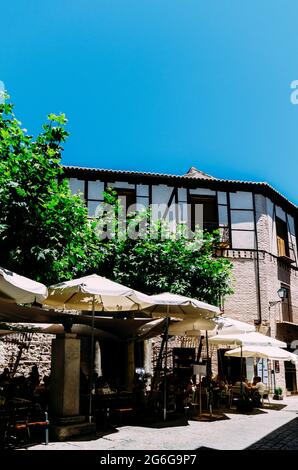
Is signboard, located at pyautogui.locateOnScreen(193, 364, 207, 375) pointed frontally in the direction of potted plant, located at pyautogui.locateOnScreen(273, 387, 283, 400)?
no

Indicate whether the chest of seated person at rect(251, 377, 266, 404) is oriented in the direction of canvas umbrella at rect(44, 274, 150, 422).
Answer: no

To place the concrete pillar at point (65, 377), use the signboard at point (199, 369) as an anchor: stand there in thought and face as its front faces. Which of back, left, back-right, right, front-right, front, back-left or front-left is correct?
front-right

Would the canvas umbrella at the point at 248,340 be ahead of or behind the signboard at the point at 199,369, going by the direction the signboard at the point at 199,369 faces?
behind

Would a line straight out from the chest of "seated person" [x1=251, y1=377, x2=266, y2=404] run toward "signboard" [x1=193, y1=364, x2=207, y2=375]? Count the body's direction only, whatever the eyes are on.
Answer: no

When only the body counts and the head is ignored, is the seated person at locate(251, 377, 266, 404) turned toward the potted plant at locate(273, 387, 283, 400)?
no

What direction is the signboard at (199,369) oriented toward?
toward the camera
